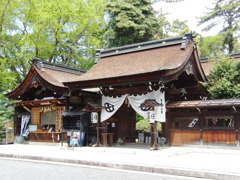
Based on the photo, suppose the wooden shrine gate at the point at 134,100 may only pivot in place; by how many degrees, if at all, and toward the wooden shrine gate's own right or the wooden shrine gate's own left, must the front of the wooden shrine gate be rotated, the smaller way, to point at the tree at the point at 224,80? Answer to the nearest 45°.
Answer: approximately 135° to the wooden shrine gate's own left

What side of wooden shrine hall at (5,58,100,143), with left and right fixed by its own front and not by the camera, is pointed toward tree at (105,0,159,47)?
back

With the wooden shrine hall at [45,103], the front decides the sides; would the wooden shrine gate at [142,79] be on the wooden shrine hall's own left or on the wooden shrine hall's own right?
on the wooden shrine hall's own left

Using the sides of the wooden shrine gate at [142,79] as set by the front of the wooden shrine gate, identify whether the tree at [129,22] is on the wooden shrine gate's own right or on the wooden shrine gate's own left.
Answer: on the wooden shrine gate's own right

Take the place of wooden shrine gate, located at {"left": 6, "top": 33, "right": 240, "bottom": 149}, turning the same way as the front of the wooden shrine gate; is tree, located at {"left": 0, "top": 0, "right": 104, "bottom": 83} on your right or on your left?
on your right

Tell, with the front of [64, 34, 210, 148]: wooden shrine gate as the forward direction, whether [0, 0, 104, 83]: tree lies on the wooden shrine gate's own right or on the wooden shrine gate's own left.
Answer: on the wooden shrine gate's own right

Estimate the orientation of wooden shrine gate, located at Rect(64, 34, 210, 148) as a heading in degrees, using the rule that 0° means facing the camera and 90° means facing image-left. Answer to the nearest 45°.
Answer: approximately 45°

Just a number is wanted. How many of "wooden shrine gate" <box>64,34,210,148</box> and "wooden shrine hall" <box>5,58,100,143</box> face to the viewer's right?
0

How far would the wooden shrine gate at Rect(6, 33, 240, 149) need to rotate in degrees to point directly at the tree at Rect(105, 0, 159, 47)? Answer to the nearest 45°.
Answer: approximately 135° to its right

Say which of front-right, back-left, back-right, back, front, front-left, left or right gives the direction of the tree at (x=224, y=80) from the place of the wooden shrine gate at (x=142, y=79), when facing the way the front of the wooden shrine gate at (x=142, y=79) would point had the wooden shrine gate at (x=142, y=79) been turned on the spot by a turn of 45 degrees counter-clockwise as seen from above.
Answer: left
